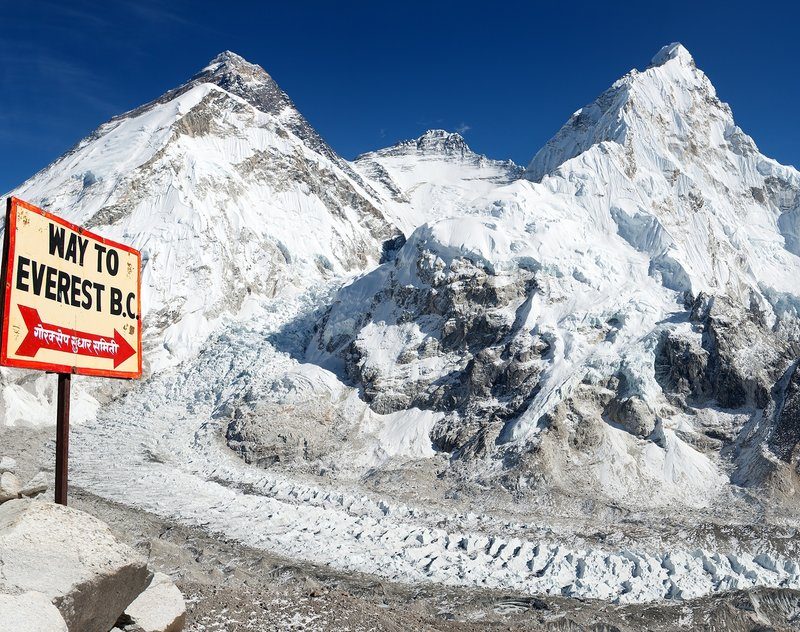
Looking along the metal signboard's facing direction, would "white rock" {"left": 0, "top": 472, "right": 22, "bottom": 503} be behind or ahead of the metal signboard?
behind

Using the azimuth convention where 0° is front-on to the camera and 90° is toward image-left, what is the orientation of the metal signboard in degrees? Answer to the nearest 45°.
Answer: approximately 315°
